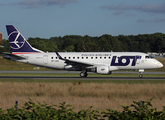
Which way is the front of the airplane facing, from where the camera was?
facing to the right of the viewer
